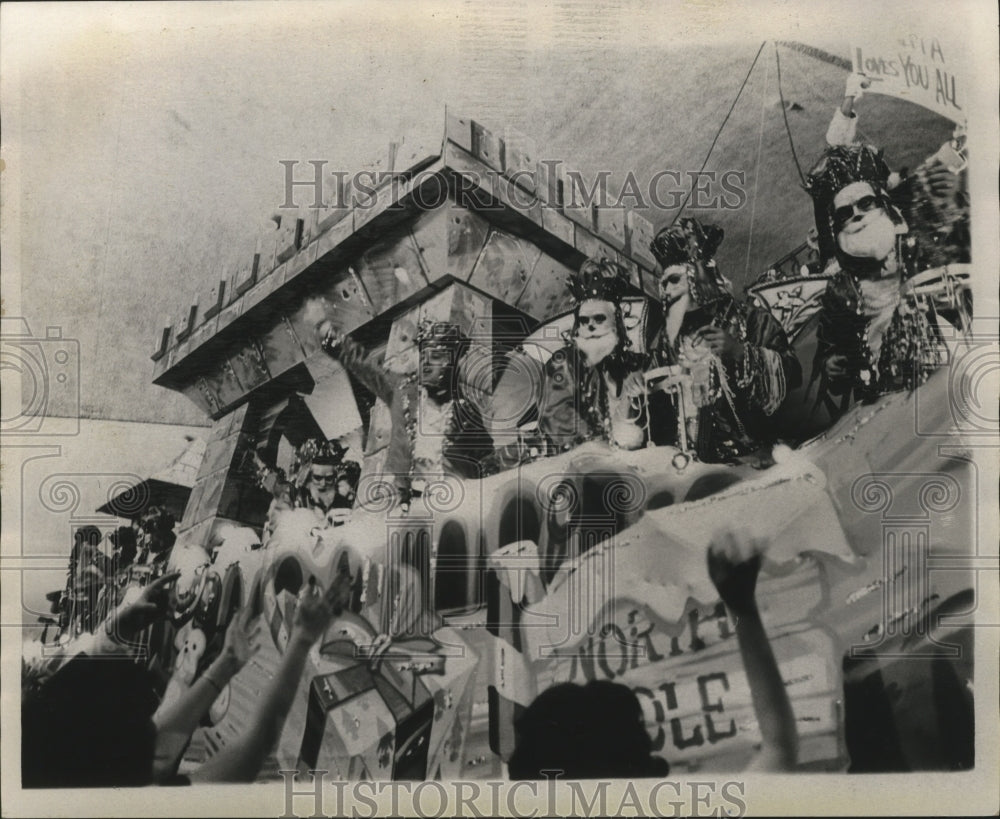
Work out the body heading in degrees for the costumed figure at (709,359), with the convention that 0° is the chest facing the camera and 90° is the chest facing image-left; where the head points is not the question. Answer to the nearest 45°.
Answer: approximately 45°

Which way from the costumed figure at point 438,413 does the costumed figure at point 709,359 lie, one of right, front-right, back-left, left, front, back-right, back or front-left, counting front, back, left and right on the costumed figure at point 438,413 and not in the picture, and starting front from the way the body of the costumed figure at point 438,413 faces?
front-left
